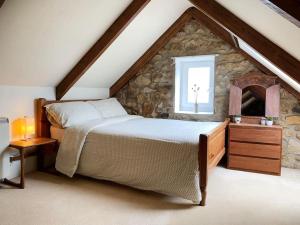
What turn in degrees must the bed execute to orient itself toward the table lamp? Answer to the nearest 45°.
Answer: approximately 135° to its right

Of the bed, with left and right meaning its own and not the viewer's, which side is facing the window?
left

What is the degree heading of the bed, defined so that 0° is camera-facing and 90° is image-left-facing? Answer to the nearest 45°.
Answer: approximately 315°

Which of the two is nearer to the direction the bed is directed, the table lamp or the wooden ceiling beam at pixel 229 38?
the wooden ceiling beam

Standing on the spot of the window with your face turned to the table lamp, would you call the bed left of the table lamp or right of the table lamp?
left
